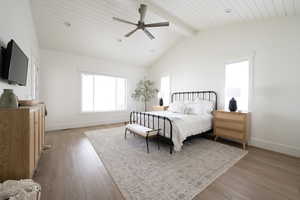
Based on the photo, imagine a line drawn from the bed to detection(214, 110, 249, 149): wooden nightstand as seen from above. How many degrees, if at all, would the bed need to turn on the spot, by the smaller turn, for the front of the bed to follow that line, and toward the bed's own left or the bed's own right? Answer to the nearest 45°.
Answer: approximately 135° to the bed's own left

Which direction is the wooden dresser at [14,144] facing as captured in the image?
to the viewer's right

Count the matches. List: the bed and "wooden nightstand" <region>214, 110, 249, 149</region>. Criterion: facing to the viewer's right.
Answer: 0

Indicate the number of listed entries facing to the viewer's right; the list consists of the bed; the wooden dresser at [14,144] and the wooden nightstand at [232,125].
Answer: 1

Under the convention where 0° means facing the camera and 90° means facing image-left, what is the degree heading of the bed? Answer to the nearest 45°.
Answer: approximately 45°

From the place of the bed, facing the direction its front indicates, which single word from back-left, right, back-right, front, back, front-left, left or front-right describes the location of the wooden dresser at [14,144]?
front

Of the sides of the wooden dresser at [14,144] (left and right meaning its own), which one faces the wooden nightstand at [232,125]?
front

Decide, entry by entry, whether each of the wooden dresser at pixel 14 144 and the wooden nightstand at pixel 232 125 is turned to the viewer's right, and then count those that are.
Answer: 1

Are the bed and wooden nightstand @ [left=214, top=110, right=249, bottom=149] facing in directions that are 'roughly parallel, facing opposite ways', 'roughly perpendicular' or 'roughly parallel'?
roughly parallel

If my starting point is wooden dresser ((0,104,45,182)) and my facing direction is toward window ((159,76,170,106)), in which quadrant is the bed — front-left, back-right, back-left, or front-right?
front-right

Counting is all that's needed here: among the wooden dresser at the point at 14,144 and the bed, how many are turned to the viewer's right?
1

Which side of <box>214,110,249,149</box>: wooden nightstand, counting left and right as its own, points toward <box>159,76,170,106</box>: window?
right

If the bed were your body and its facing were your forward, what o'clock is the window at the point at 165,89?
The window is roughly at 4 o'clock from the bed.

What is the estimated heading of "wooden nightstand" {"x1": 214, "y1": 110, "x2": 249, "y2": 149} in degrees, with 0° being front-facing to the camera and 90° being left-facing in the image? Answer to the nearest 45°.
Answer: approximately 45°

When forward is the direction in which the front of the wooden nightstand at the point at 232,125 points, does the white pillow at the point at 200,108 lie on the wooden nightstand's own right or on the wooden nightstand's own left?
on the wooden nightstand's own right
